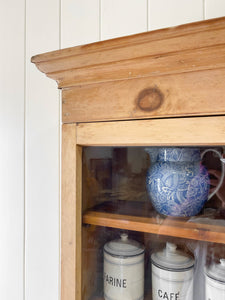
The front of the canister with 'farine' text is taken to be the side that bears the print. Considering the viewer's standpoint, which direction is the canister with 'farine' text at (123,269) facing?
facing the viewer and to the left of the viewer

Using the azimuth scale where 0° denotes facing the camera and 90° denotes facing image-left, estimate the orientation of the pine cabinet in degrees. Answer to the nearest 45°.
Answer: approximately 45°

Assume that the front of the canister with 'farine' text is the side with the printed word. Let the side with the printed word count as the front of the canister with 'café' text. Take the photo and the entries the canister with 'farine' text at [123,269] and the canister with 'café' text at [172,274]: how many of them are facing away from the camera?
0
